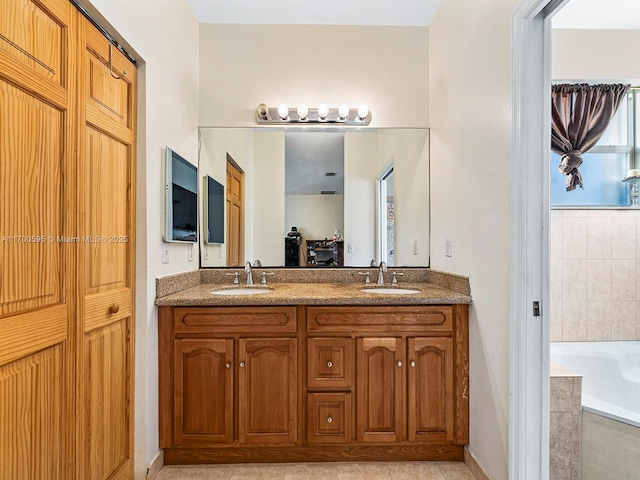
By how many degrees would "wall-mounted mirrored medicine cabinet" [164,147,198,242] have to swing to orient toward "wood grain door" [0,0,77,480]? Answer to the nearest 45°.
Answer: approximately 135° to its right

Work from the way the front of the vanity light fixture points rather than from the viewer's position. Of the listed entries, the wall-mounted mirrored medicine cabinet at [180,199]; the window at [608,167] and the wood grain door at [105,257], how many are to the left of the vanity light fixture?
1

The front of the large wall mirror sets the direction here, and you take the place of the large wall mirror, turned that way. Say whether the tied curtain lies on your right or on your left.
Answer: on your left

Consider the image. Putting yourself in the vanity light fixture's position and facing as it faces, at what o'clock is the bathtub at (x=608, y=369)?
The bathtub is roughly at 9 o'clock from the vanity light fixture.

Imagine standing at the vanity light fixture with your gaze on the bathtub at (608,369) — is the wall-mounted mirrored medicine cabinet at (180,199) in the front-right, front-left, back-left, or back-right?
back-right

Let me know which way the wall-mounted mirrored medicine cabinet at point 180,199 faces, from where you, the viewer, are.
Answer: facing to the right of the viewer

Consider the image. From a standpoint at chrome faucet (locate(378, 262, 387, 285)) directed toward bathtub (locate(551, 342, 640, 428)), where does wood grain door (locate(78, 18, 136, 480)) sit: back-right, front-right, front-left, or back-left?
back-right

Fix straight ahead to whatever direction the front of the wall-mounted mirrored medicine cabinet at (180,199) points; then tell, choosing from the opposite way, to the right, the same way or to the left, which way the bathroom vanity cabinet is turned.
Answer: to the right

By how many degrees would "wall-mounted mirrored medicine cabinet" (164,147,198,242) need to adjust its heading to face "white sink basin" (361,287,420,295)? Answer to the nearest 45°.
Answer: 0° — it already faces it

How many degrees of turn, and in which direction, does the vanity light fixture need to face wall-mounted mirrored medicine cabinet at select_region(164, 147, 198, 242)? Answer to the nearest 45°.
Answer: approximately 45° to its right

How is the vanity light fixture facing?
toward the camera

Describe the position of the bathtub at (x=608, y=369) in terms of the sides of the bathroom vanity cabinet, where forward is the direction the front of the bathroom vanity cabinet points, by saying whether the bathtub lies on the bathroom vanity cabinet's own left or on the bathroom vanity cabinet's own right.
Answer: on the bathroom vanity cabinet's own left

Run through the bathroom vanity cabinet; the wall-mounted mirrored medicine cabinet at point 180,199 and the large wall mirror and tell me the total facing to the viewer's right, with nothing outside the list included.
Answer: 1

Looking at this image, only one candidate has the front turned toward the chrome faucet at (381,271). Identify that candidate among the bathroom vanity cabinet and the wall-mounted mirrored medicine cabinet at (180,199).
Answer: the wall-mounted mirrored medicine cabinet

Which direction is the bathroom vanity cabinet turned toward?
toward the camera

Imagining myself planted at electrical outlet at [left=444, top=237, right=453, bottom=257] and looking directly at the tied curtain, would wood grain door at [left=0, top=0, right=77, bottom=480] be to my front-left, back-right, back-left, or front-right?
back-right

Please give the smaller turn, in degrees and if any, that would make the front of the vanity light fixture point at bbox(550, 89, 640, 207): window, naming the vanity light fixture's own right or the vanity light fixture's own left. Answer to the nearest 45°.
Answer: approximately 90° to the vanity light fixture's own left

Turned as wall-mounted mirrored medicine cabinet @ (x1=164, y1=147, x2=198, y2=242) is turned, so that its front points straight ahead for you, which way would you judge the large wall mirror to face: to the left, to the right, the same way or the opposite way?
to the right

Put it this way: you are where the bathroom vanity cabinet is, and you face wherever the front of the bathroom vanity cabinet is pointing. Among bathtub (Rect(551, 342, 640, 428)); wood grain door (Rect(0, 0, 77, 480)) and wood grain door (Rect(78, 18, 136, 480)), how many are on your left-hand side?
1
